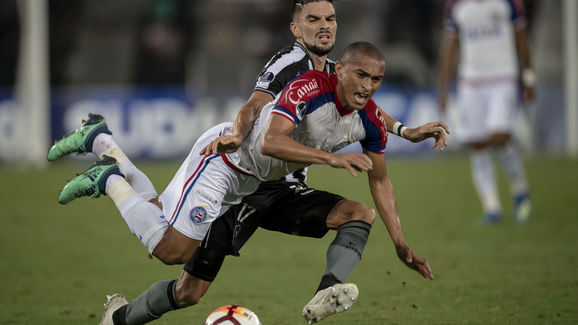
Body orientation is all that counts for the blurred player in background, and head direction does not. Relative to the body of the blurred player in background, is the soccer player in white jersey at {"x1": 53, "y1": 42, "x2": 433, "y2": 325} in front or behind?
in front

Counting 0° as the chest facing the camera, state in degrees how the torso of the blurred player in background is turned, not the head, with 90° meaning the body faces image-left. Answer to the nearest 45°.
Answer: approximately 0°
